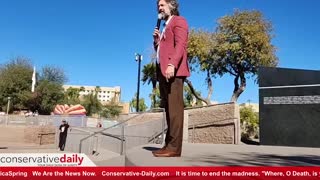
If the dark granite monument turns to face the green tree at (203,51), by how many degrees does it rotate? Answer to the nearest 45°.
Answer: approximately 135° to its right

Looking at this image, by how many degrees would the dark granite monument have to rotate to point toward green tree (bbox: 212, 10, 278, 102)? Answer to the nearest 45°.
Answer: approximately 180°

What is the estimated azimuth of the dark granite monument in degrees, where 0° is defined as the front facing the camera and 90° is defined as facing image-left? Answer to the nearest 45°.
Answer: approximately 0°

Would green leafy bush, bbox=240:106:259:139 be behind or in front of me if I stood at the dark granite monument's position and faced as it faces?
behind

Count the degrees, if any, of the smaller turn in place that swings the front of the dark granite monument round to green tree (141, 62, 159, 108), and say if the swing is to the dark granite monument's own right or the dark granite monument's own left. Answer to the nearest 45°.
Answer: approximately 135° to the dark granite monument's own right

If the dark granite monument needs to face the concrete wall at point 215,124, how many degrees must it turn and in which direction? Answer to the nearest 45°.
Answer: approximately 135° to its right
